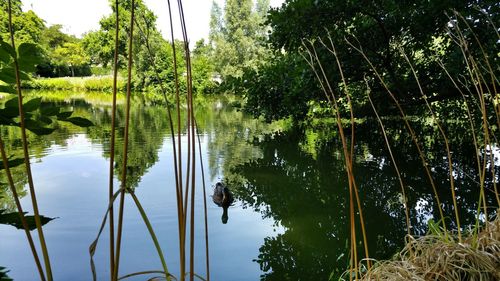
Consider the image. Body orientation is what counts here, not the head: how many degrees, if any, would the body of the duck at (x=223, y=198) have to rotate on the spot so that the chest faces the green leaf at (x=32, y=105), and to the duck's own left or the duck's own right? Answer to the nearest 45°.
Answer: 0° — it already faces it

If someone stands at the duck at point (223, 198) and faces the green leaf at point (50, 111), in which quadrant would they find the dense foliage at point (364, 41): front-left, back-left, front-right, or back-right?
back-left

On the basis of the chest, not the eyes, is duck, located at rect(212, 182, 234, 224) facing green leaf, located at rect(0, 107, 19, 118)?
yes

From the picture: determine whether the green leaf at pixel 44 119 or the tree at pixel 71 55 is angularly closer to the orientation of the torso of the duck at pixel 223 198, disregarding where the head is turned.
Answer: the green leaf
